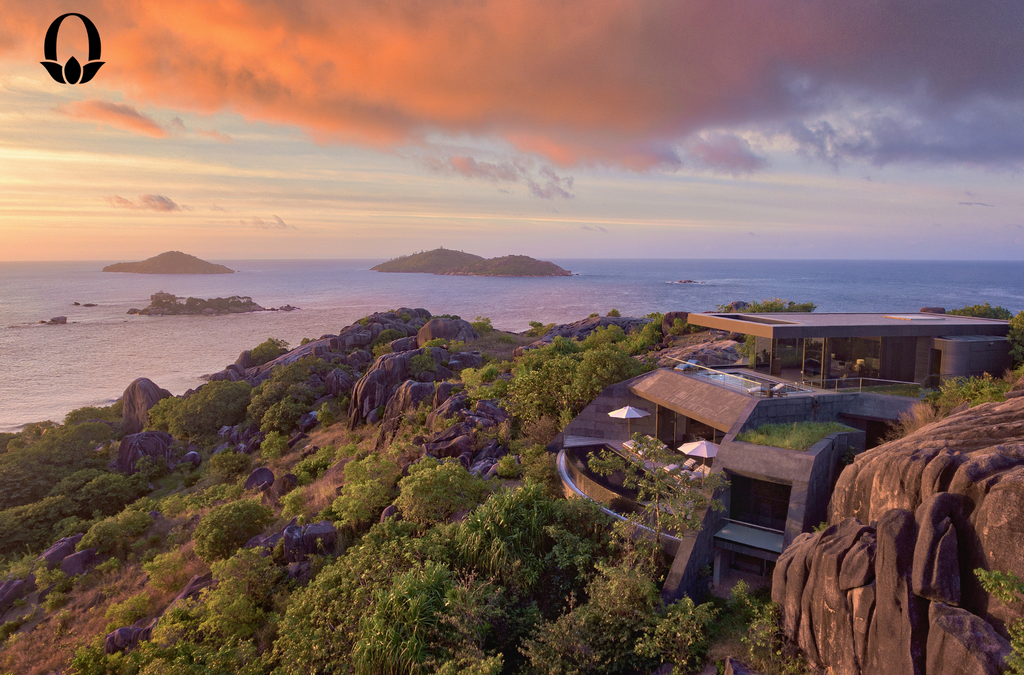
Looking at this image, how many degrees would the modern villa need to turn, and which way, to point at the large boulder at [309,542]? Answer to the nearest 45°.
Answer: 0° — it already faces it

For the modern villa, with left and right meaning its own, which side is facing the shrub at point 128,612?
front

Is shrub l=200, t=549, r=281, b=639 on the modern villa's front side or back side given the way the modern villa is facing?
on the front side

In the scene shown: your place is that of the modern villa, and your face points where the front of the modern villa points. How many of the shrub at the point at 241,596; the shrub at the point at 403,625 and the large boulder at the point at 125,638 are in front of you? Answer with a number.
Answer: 3

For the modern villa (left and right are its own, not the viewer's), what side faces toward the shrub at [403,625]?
front

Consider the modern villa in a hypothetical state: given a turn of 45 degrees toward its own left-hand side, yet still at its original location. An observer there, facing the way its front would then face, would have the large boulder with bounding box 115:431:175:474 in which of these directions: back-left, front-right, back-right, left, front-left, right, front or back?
right

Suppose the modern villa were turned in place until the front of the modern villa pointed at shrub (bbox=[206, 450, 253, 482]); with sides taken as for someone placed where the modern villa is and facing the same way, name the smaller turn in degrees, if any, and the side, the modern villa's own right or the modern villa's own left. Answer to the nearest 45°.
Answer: approximately 45° to the modern villa's own right

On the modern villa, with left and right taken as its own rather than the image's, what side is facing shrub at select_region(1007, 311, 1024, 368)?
back

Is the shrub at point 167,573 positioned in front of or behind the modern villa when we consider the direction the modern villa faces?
in front

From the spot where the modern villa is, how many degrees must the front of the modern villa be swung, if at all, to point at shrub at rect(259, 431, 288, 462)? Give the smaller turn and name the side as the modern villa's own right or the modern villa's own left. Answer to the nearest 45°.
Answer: approximately 45° to the modern villa's own right

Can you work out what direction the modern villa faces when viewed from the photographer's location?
facing the viewer and to the left of the viewer

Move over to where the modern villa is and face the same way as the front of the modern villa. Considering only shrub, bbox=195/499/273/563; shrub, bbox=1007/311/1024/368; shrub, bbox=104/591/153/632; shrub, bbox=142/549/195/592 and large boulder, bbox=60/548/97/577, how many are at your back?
1
